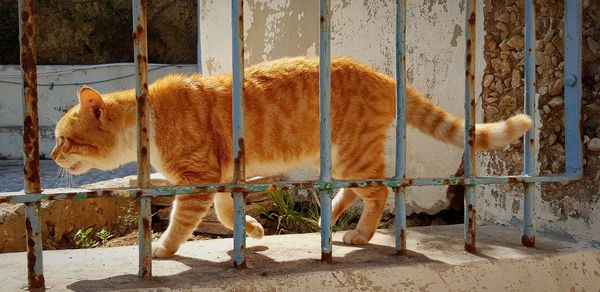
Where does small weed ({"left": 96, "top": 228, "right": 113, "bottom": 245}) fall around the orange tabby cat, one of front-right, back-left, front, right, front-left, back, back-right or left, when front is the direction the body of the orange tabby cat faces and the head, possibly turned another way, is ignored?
front-right

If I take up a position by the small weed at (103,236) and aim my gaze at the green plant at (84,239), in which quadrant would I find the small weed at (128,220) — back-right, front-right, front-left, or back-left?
back-right

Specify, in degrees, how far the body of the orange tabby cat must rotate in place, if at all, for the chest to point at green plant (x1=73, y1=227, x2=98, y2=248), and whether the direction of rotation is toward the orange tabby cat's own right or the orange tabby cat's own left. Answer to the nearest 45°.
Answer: approximately 45° to the orange tabby cat's own right

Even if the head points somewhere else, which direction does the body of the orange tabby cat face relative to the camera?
to the viewer's left

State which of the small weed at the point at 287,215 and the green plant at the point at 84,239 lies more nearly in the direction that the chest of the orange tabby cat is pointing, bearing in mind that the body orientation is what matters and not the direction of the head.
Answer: the green plant

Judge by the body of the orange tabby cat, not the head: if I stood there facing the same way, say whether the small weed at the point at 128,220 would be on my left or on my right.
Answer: on my right

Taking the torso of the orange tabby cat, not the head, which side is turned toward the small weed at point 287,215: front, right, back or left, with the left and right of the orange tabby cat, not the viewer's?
right
